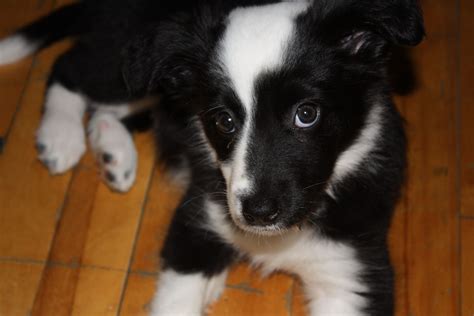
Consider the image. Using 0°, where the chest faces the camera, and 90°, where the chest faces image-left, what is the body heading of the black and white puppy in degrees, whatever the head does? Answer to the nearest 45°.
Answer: approximately 315°
